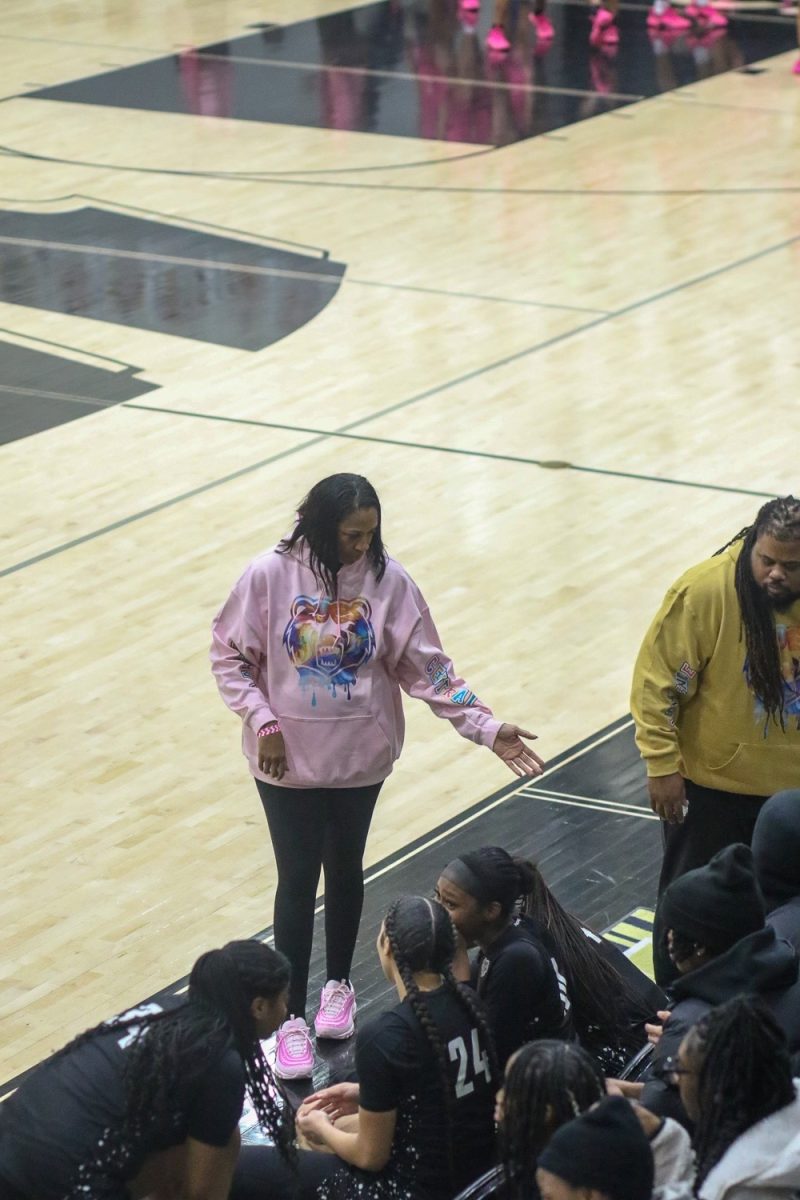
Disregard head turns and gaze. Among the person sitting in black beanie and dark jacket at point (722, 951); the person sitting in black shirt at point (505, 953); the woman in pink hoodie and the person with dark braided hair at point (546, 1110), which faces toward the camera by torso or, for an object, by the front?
the woman in pink hoodie

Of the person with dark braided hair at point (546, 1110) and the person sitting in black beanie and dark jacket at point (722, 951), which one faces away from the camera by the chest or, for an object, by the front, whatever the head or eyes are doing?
the person with dark braided hair at point (546, 1110)

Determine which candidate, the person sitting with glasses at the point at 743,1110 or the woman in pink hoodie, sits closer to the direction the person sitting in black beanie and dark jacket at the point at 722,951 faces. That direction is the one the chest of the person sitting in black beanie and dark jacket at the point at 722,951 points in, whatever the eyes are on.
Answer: the woman in pink hoodie

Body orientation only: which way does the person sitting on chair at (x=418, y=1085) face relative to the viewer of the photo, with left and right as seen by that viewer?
facing away from the viewer and to the left of the viewer

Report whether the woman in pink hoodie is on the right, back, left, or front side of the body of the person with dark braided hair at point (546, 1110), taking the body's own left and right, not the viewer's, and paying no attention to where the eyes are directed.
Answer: front

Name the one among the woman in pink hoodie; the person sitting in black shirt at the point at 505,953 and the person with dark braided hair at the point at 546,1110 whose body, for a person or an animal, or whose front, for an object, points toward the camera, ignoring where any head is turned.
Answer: the woman in pink hoodie

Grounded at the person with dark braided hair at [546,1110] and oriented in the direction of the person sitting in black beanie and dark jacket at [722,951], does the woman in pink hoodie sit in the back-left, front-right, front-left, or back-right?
front-left

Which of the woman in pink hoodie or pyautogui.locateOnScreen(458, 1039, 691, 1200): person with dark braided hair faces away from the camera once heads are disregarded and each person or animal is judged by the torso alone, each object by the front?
the person with dark braided hair

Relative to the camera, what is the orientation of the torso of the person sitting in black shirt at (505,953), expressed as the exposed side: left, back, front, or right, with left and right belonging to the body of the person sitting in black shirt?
left

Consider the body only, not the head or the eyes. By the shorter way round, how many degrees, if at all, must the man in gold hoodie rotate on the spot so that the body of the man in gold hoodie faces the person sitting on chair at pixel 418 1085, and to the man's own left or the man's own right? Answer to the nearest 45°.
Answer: approximately 90° to the man's own right

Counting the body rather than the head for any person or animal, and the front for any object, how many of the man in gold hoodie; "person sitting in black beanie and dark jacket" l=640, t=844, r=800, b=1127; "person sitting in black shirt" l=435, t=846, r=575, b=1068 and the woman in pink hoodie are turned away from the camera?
0

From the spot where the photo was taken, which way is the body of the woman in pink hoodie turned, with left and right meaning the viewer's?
facing the viewer

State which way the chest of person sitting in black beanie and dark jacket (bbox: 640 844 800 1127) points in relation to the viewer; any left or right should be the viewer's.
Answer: facing to the left of the viewer

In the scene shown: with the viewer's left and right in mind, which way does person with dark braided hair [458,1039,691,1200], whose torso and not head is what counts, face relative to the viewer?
facing away from the viewer
